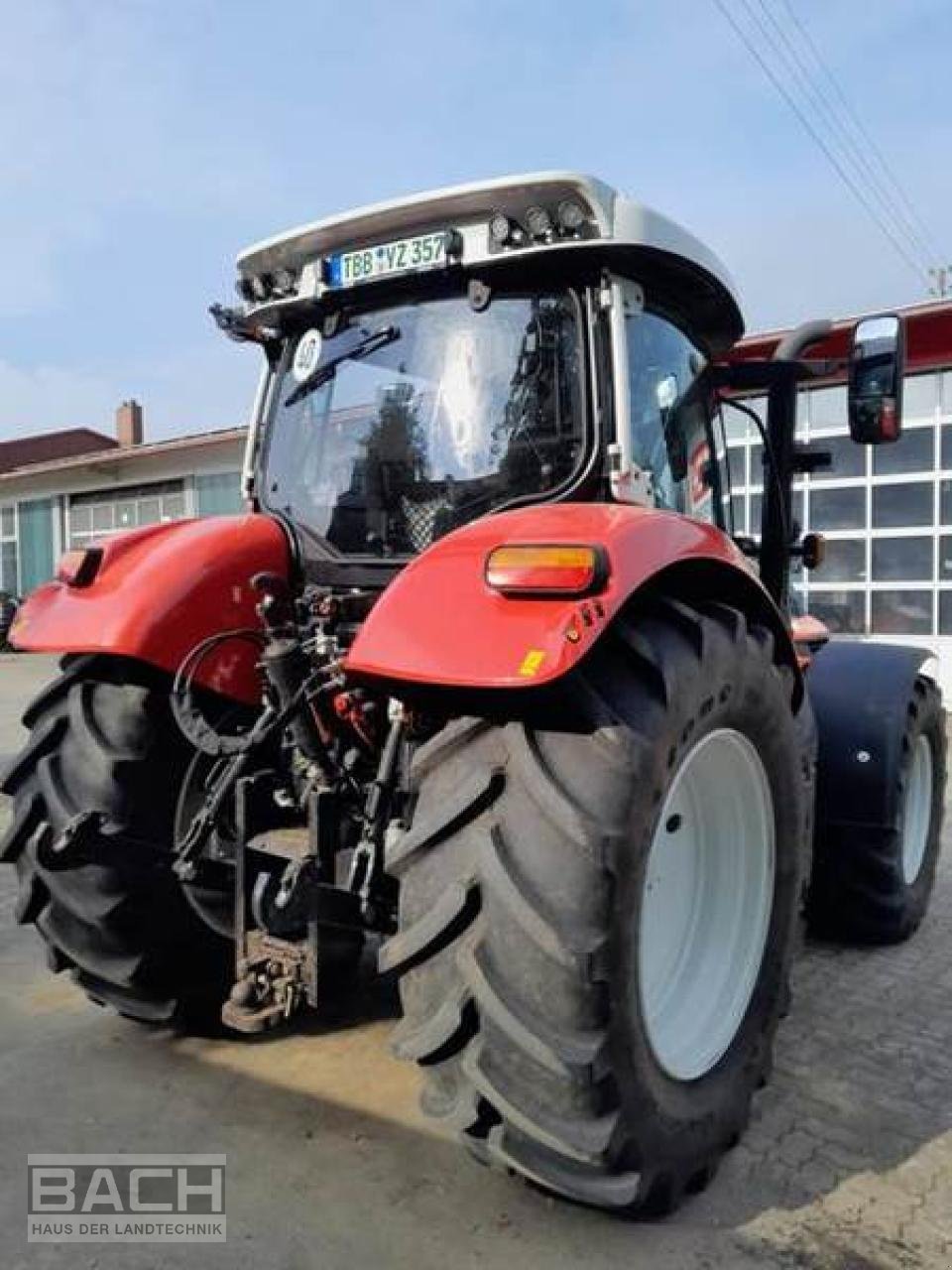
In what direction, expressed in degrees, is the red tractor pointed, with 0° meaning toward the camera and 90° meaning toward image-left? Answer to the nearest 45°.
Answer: approximately 225°
